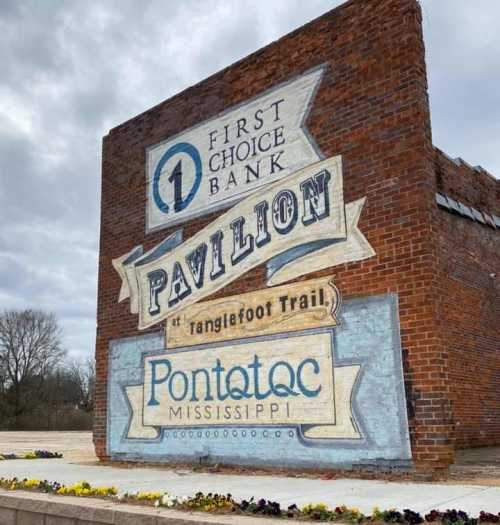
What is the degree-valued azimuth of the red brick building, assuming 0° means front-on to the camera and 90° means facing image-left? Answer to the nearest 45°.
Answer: approximately 45°
